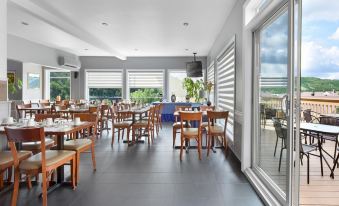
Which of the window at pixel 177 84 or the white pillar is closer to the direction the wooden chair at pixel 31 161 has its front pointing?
the window

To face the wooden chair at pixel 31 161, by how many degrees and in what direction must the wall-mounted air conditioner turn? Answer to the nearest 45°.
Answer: approximately 45° to its right

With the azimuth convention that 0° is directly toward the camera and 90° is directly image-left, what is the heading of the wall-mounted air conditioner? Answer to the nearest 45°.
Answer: approximately 315°

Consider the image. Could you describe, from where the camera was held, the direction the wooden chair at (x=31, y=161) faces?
facing away from the viewer and to the right of the viewer

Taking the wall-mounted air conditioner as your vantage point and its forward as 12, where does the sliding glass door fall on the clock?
The sliding glass door is roughly at 1 o'clock from the wall-mounted air conditioner.

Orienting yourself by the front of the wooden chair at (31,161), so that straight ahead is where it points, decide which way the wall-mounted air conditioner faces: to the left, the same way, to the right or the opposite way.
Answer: to the right

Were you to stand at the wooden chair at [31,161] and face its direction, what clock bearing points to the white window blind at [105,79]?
The white window blind is roughly at 11 o'clock from the wooden chair.

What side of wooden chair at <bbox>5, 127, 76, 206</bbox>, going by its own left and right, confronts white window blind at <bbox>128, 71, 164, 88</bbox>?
front

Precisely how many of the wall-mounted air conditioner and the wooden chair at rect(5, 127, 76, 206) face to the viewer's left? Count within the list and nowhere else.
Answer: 0
